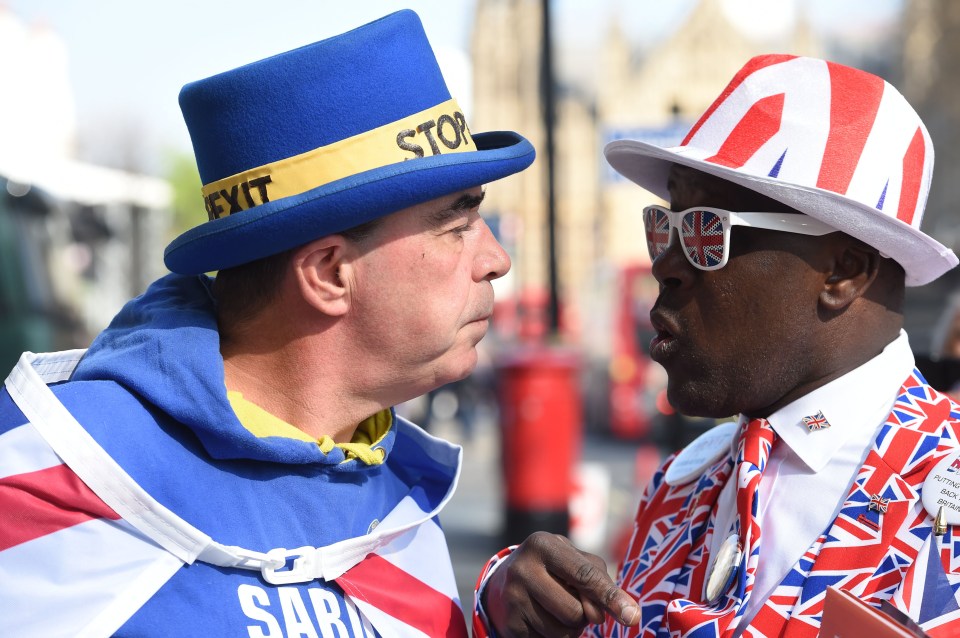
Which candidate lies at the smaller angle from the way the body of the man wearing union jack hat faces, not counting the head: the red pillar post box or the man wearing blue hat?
the man wearing blue hat

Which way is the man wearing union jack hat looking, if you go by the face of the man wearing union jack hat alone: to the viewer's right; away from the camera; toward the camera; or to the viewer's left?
to the viewer's left

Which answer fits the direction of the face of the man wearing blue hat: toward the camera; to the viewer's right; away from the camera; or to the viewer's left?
to the viewer's right

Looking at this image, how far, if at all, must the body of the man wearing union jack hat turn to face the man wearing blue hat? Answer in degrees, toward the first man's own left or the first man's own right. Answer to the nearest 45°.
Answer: approximately 45° to the first man's own right

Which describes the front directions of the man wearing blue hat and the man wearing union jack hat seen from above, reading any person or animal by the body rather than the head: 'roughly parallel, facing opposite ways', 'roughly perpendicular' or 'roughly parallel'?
roughly perpendicular

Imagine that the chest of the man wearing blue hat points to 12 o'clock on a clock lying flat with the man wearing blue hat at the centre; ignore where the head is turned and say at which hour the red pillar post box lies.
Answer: The red pillar post box is roughly at 8 o'clock from the man wearing blue hat.

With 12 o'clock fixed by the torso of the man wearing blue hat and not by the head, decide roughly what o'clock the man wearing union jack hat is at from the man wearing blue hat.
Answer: The man wearing union jack hat is roughly at 11 o'clock from the man wearing blue hat.

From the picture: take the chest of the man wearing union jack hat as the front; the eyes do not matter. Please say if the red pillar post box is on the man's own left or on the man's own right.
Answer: on the man's own right
